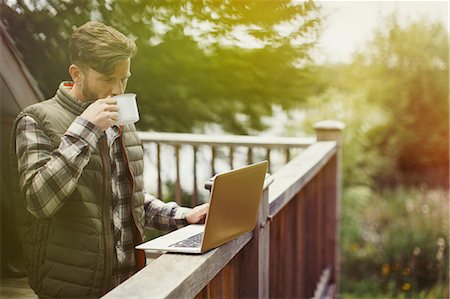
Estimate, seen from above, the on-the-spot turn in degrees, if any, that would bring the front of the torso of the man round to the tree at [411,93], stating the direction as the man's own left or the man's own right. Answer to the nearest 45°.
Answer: approximately 90° to the man's own left

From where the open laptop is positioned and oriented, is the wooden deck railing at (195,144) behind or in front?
in front

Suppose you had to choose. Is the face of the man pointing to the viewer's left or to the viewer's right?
to the viewer's right

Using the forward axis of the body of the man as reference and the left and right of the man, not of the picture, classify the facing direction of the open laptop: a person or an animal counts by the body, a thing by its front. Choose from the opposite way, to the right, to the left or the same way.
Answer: the opposite way

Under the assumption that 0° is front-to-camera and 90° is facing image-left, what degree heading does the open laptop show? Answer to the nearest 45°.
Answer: approximately 135°

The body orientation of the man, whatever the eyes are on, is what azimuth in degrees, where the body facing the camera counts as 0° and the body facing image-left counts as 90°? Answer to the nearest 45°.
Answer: approximately 315°
